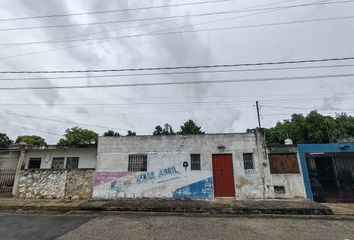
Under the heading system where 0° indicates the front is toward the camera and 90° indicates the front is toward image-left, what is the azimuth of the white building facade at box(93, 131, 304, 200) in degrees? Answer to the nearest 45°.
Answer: approximately 0°

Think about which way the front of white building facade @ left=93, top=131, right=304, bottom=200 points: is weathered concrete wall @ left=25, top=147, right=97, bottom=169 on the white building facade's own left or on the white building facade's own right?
on the white building facade's own right

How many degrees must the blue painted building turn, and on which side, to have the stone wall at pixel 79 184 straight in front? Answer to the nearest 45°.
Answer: approximately 45° to its right

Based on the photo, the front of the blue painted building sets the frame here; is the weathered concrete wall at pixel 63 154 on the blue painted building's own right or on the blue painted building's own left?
on the blue painted building's own right

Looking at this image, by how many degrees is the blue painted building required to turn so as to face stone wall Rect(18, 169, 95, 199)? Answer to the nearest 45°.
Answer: approximately 45° to its right

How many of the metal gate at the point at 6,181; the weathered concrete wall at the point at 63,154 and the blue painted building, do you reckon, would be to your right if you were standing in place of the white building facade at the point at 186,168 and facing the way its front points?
2

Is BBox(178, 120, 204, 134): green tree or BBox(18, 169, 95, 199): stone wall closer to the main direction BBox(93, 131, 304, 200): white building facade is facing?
the stone wall

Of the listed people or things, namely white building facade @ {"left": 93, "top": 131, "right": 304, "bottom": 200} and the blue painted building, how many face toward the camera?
2

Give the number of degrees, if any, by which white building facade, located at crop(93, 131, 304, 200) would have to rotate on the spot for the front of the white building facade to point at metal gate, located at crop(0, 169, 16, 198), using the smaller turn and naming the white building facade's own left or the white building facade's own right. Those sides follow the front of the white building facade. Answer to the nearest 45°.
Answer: approximately 90° to the white building facade's own right

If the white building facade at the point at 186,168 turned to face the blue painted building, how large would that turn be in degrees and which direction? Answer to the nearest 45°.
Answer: approximately 90° to its left

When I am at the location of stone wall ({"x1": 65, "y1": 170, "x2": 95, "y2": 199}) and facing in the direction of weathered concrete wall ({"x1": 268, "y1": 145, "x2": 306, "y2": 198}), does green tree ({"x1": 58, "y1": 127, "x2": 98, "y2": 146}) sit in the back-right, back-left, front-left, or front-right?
back-left

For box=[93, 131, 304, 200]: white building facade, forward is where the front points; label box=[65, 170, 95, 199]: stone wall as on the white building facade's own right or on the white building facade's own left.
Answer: on the white building facade's own right
